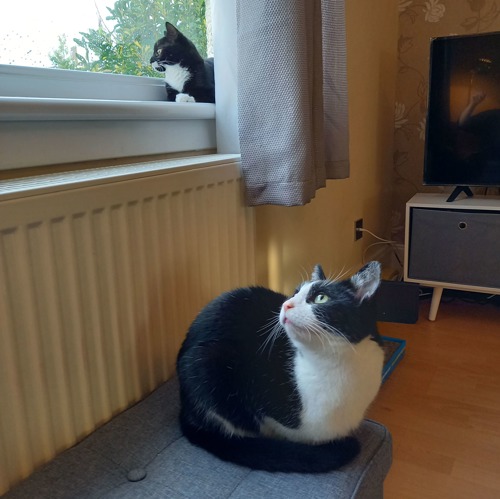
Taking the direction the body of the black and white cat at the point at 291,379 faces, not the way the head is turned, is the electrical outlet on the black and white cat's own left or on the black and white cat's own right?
on the black and white cat's own left

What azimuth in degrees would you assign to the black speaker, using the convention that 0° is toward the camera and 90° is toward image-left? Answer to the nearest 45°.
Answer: approximately 0°

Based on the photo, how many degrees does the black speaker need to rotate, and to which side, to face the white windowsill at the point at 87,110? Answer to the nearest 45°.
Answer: approximately 45° to its right

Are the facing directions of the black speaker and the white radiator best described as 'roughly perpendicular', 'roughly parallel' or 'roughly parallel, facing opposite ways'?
roughly perpendicular

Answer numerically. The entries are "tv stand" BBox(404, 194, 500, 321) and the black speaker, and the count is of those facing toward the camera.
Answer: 2

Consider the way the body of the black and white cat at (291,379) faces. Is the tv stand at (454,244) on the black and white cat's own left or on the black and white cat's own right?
on the black and white cat's own left

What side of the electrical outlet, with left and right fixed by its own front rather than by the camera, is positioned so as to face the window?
right
